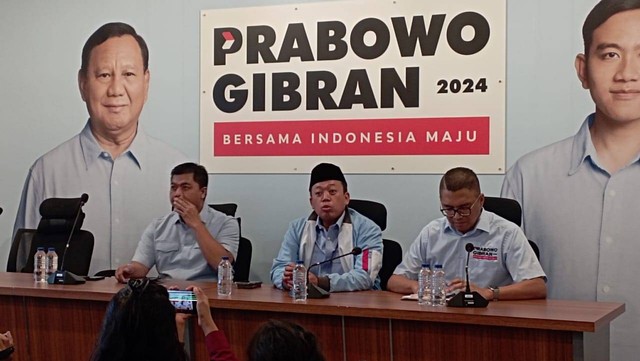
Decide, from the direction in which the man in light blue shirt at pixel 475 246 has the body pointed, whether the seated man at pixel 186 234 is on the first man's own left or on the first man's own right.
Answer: on the first man's own right

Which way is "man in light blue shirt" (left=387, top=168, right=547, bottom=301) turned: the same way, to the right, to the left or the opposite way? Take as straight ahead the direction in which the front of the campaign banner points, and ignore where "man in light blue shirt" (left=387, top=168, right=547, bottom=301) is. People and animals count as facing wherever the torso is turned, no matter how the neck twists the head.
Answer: the same way

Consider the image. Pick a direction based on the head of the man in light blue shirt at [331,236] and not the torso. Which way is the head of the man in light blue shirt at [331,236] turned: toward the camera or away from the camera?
toward the camera

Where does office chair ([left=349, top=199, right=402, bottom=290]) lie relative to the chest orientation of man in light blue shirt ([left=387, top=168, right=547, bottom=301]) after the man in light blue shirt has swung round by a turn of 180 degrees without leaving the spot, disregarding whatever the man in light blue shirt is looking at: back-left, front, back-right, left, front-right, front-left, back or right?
front-left

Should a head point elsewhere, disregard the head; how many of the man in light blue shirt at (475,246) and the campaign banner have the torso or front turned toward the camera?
2

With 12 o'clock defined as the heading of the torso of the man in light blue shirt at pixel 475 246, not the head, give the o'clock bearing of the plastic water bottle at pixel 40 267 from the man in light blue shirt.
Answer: The plastic water bottle is roughly at 3 o'clock from the man in light blue shirt.

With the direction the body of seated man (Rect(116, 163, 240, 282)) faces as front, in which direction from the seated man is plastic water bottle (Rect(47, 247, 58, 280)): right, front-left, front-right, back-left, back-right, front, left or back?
front-right

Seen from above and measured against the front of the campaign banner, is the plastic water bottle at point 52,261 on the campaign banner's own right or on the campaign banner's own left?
on the campaign banner's own right

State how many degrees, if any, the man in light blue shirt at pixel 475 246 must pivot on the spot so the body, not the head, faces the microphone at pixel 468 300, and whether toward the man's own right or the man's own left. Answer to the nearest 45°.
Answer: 0° — they already face it

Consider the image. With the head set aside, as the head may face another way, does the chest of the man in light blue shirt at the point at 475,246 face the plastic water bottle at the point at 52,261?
no

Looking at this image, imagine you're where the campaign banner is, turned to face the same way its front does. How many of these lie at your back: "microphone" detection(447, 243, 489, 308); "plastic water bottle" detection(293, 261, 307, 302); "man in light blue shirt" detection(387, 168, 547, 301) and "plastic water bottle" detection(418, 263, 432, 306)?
0

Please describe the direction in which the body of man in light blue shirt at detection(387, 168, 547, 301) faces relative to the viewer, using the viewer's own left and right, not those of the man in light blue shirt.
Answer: facing the viewer

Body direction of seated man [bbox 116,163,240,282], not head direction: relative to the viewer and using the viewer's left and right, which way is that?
facing the viewer and to the left of the viewer

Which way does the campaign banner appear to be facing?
toward the camera

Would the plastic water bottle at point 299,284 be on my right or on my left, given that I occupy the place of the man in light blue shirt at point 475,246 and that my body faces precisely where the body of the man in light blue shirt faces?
on my right

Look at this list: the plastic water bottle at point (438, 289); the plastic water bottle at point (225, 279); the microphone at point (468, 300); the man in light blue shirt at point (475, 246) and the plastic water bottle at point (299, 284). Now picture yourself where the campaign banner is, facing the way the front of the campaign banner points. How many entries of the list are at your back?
0

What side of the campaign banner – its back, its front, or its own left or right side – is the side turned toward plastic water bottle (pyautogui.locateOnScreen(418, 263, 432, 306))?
front

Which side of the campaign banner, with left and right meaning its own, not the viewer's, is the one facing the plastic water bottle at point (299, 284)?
front
